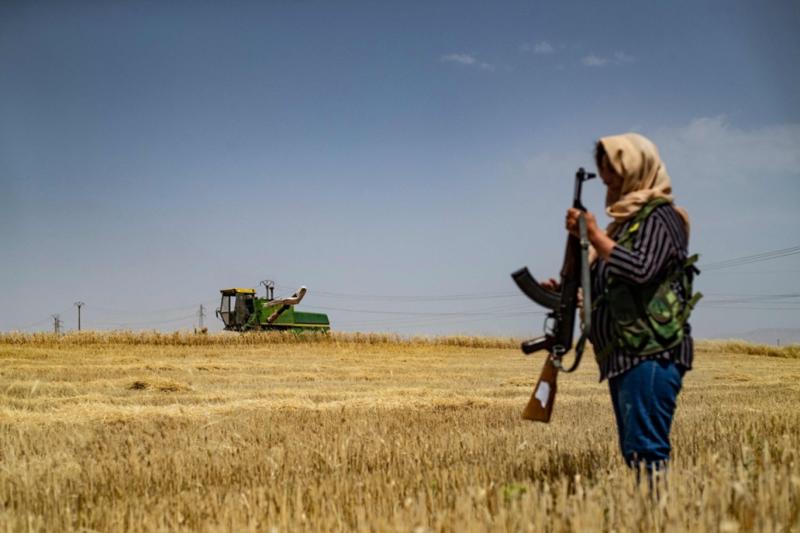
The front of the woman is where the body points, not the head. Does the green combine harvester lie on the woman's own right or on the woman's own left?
on the woman's own right

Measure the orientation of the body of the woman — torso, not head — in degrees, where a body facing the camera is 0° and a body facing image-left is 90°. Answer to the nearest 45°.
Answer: approximately 90°

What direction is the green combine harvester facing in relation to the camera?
to the viewer's left

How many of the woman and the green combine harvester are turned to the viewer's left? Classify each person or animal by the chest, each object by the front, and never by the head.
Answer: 2

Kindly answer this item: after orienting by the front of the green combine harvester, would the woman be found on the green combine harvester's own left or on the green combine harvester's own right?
on the green combine harvester's own left
